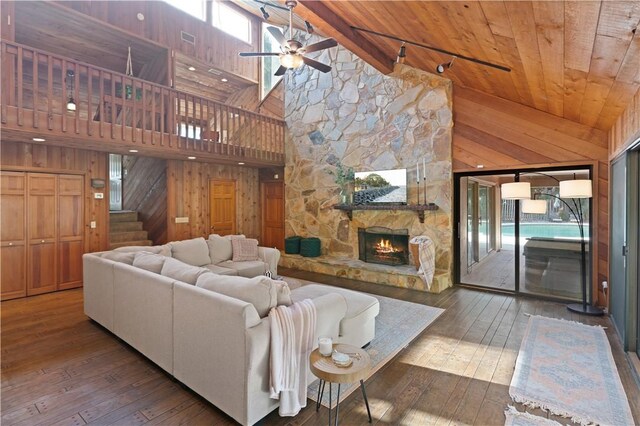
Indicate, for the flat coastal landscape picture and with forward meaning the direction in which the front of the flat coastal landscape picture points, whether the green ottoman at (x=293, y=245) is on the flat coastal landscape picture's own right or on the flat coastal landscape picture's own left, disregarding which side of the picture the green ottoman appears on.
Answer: on the flat coastal landscape picture's own right

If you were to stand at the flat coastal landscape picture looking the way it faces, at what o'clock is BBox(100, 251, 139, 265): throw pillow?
The throw pillow is roughly at 12 o'clock from the flat coastal landscape picture.

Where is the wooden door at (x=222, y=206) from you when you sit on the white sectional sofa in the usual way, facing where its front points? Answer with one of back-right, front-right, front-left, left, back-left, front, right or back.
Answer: front-left

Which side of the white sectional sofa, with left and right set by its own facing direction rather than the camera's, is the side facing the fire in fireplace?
front

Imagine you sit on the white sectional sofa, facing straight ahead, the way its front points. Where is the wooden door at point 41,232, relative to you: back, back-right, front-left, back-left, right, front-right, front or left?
left

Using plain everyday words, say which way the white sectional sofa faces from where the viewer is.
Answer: facing away from the viewer and to the right of the viewer

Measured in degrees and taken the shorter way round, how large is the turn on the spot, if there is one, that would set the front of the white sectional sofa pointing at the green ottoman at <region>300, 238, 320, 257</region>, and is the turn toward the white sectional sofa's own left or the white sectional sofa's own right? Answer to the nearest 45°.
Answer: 0° — it already faces it

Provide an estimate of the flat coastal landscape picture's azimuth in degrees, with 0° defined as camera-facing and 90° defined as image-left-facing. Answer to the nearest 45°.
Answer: approximately 45°

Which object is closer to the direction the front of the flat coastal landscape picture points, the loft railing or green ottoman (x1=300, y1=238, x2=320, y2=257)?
the loft railing

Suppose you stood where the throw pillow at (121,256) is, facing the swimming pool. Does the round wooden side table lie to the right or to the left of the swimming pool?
right

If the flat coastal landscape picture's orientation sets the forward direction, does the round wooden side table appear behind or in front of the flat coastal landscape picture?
in front

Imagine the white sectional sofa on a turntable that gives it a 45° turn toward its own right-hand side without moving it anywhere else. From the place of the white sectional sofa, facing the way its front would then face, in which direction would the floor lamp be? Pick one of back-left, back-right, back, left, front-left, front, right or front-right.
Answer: front
